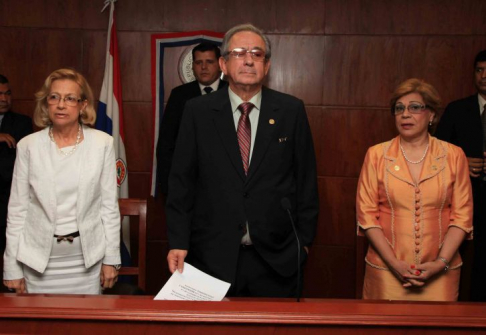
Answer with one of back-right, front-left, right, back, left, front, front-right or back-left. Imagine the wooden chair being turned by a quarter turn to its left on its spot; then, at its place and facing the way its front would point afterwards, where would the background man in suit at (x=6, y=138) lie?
back-left

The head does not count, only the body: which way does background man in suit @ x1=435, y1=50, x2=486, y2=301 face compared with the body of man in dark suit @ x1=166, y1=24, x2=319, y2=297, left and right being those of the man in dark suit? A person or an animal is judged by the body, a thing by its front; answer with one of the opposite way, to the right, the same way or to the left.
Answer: the same way

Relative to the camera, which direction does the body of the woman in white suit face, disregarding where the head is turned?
toward the camera

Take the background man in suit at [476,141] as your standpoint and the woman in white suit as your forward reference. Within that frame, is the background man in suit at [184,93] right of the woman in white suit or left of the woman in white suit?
right

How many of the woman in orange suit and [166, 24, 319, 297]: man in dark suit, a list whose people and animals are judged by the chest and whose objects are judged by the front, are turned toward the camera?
2

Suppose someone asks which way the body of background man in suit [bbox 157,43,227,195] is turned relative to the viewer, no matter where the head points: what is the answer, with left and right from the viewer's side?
facing the viewer

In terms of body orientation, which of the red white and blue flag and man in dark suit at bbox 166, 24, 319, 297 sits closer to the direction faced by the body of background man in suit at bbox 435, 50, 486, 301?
the man in dark suit

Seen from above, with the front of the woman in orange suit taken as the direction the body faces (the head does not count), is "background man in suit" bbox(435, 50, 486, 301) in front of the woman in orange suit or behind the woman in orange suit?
behind

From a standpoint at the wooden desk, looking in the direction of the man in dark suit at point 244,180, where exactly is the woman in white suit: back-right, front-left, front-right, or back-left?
front-left

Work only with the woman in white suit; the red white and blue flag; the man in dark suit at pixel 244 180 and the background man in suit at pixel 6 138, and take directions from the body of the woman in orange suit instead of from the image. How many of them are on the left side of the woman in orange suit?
0

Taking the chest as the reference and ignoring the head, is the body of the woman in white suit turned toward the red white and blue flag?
no

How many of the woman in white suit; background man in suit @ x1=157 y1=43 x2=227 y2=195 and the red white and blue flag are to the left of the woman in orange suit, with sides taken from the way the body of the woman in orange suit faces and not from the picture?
0

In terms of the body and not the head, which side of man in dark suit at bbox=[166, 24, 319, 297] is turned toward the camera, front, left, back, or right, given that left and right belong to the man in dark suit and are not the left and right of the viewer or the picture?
front

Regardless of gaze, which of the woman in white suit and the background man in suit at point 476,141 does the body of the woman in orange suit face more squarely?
the woman in white suit

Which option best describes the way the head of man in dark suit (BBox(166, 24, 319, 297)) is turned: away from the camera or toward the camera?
toward the camera
